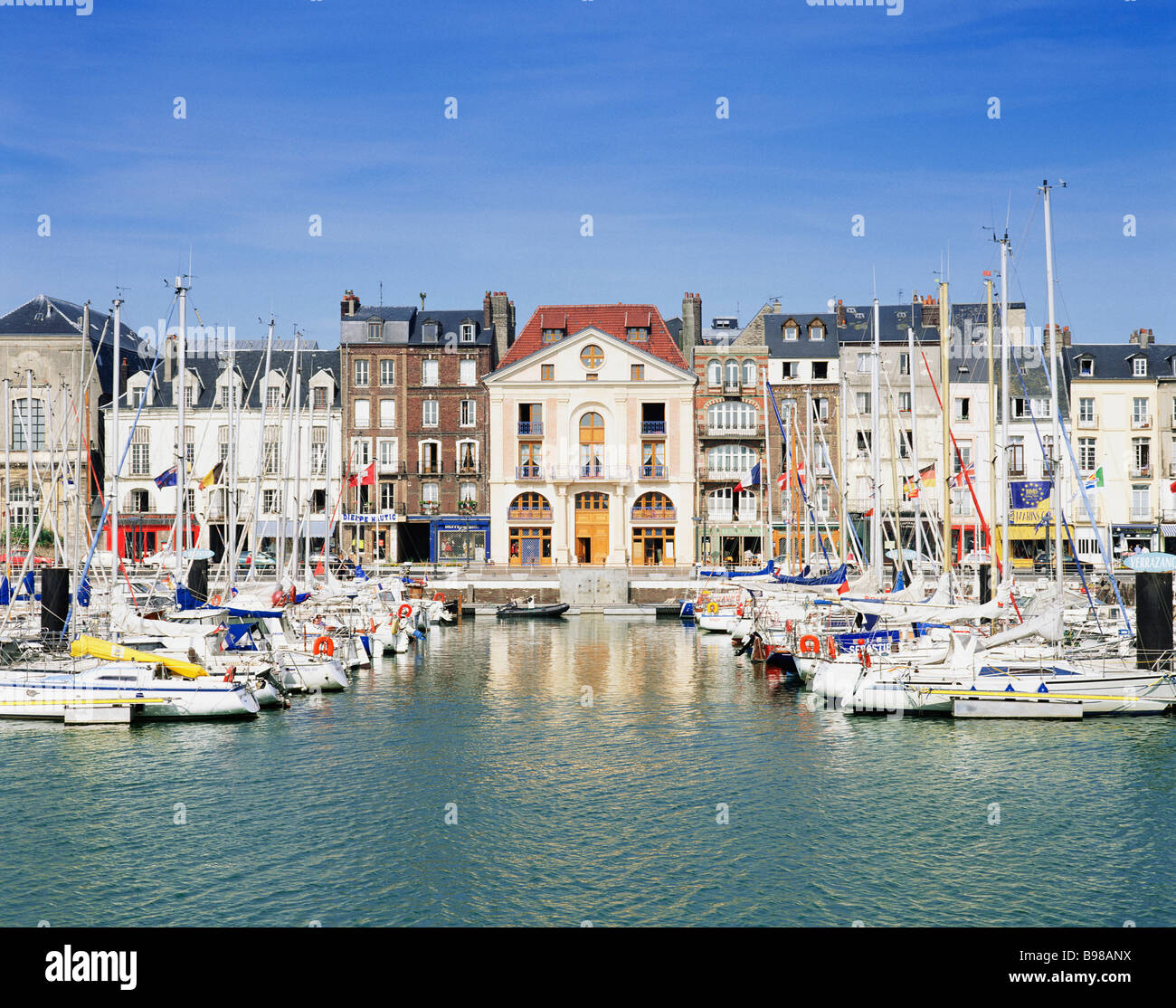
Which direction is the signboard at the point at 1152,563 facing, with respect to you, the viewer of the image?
facing the viewer
